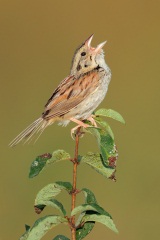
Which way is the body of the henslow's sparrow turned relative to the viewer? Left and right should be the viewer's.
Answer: facing to the right of the viewer
